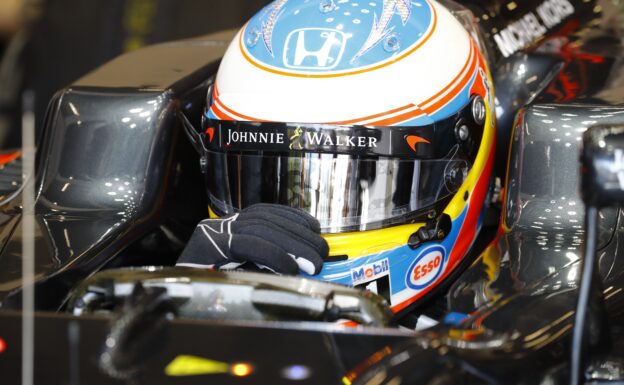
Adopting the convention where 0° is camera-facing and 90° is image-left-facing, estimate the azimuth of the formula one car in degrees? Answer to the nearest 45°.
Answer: approximately 45°
